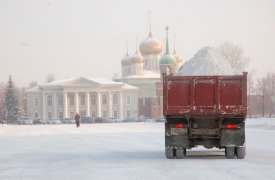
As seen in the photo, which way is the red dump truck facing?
away from the camera
